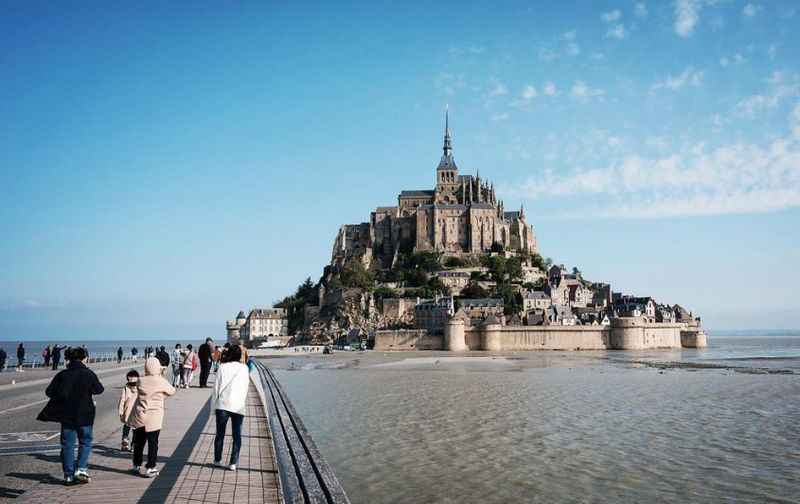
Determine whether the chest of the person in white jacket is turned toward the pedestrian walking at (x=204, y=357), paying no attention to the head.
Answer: yes

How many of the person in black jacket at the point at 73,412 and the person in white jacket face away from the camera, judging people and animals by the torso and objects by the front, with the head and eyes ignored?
2

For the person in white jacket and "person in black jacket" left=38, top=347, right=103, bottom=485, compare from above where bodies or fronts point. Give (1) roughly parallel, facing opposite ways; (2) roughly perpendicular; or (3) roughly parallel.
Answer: roughly parallel

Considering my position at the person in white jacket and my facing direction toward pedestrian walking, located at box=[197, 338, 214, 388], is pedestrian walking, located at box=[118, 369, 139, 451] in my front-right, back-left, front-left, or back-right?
front-left

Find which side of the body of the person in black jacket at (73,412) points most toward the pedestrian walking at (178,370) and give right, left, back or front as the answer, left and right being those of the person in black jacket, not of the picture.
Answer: front

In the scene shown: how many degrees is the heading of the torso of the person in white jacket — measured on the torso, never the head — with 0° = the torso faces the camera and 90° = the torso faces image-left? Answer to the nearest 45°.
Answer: approximately 180°

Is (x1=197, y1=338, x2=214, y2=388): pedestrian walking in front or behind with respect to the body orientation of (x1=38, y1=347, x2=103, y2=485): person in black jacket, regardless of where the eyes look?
in front

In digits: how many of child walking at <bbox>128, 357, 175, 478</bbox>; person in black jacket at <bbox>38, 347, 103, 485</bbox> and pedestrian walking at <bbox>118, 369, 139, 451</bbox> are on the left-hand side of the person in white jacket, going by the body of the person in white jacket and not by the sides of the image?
3

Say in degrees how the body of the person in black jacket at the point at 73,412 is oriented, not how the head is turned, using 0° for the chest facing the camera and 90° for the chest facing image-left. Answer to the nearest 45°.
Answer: approximately 180°

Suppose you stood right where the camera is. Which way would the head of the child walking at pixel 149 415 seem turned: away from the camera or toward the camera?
away from the camera

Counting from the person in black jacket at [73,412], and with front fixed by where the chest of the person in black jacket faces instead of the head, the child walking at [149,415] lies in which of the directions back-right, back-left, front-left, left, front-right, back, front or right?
right

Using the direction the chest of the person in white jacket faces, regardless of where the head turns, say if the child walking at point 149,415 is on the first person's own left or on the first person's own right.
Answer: on the first person's own left

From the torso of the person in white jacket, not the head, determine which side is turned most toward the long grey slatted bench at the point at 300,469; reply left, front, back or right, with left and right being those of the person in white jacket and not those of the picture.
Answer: right

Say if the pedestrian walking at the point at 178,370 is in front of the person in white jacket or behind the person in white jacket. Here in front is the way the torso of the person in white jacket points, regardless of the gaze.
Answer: in front

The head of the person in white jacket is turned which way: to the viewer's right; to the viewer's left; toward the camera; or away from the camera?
away from the camera
